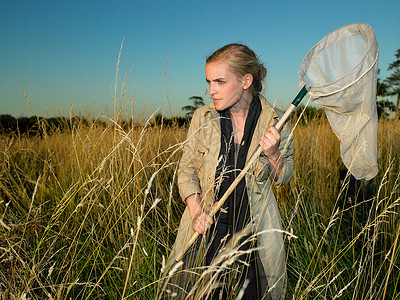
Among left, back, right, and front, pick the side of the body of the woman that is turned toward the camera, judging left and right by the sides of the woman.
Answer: front

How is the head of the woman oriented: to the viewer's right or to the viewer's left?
to the viewer's left

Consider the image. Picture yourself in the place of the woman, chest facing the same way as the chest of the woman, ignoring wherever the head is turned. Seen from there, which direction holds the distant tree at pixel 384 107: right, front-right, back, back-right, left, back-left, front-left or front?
back-left
